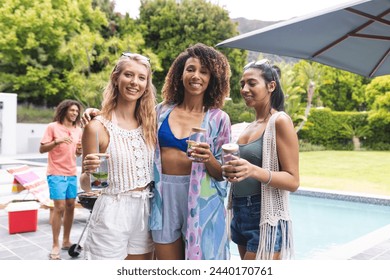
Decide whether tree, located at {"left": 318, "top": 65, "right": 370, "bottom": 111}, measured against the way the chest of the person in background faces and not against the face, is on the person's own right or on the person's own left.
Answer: on the person's own left

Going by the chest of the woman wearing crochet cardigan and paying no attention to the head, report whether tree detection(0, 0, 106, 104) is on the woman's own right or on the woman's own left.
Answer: on the woman's own right

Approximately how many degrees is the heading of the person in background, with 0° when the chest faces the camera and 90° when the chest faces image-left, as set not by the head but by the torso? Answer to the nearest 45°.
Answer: approximately 315°

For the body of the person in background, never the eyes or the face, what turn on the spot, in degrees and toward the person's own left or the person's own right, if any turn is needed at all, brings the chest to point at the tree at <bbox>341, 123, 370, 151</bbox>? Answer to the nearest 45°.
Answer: approximately 90° to the person's own left

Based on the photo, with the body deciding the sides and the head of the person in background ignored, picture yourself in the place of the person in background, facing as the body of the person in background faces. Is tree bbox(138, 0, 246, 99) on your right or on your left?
on your left

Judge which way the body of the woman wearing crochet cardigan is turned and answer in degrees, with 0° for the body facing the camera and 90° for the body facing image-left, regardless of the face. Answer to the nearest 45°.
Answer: approximately 45°

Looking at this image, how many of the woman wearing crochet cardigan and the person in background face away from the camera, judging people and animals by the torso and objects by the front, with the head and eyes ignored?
0

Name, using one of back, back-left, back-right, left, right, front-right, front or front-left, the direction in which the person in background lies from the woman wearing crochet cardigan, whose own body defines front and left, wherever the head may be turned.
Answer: right

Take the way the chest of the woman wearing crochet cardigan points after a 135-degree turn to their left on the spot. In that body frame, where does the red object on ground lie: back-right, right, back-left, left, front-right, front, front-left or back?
back-left

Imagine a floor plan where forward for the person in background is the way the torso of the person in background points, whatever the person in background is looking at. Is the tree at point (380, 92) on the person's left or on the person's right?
on the person's left
